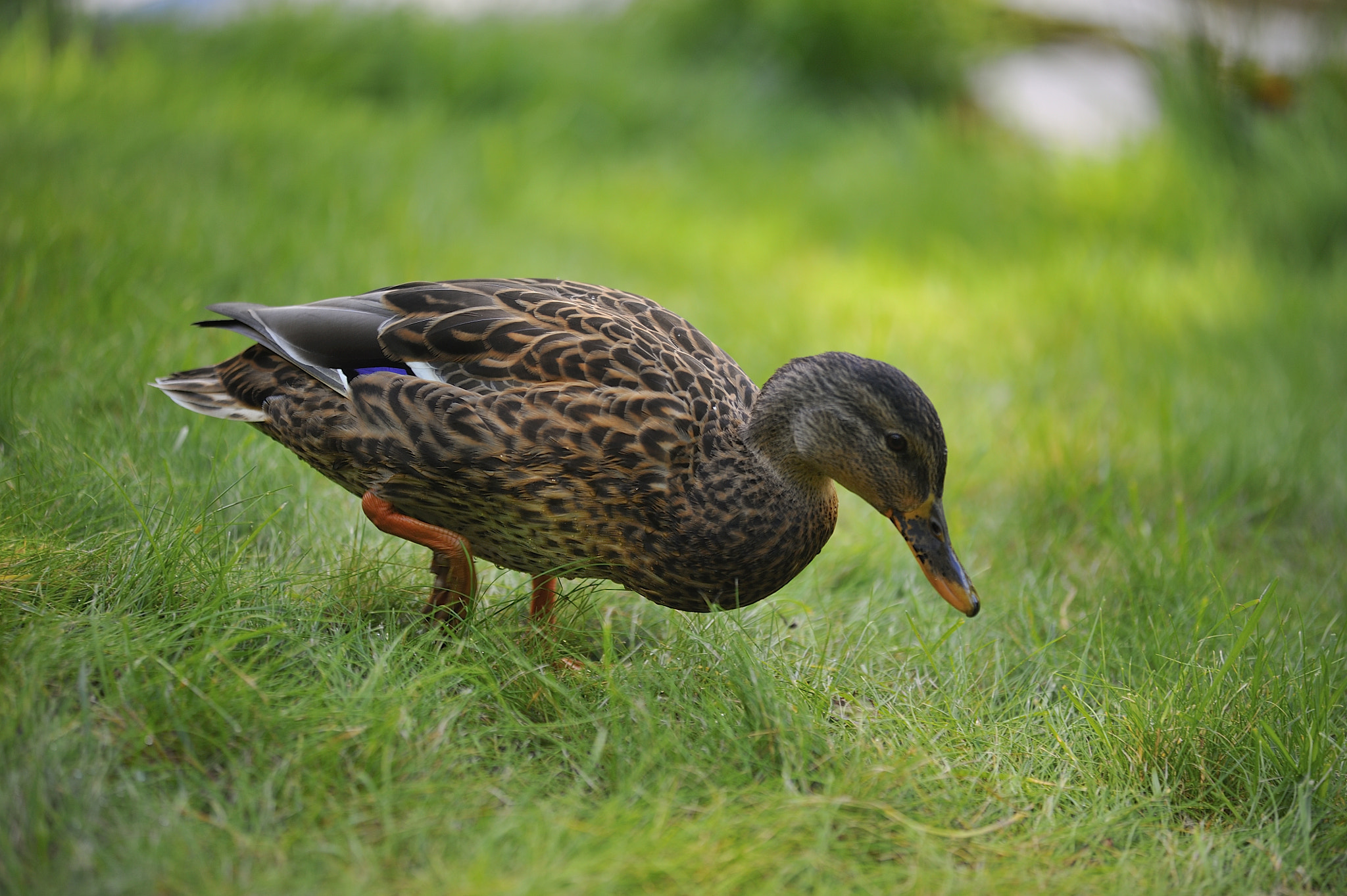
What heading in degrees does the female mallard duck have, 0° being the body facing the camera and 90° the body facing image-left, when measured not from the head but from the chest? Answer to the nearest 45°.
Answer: approximately 270°
